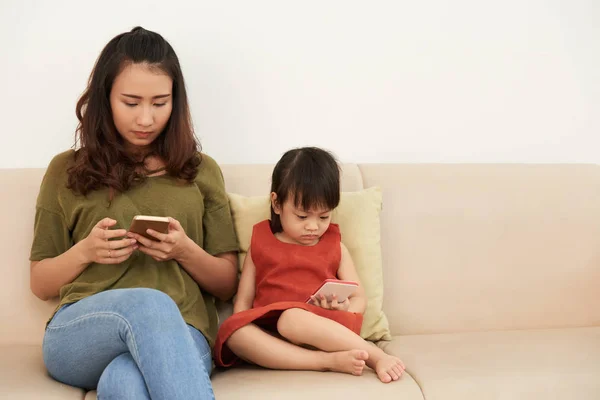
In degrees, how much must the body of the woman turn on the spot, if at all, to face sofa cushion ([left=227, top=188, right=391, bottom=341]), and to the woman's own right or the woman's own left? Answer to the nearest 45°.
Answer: approximately 90° to the woman's own left

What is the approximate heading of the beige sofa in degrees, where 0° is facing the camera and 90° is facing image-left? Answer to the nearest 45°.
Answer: approximately 0°

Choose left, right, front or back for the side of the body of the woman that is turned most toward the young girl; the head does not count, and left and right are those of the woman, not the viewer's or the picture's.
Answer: left
